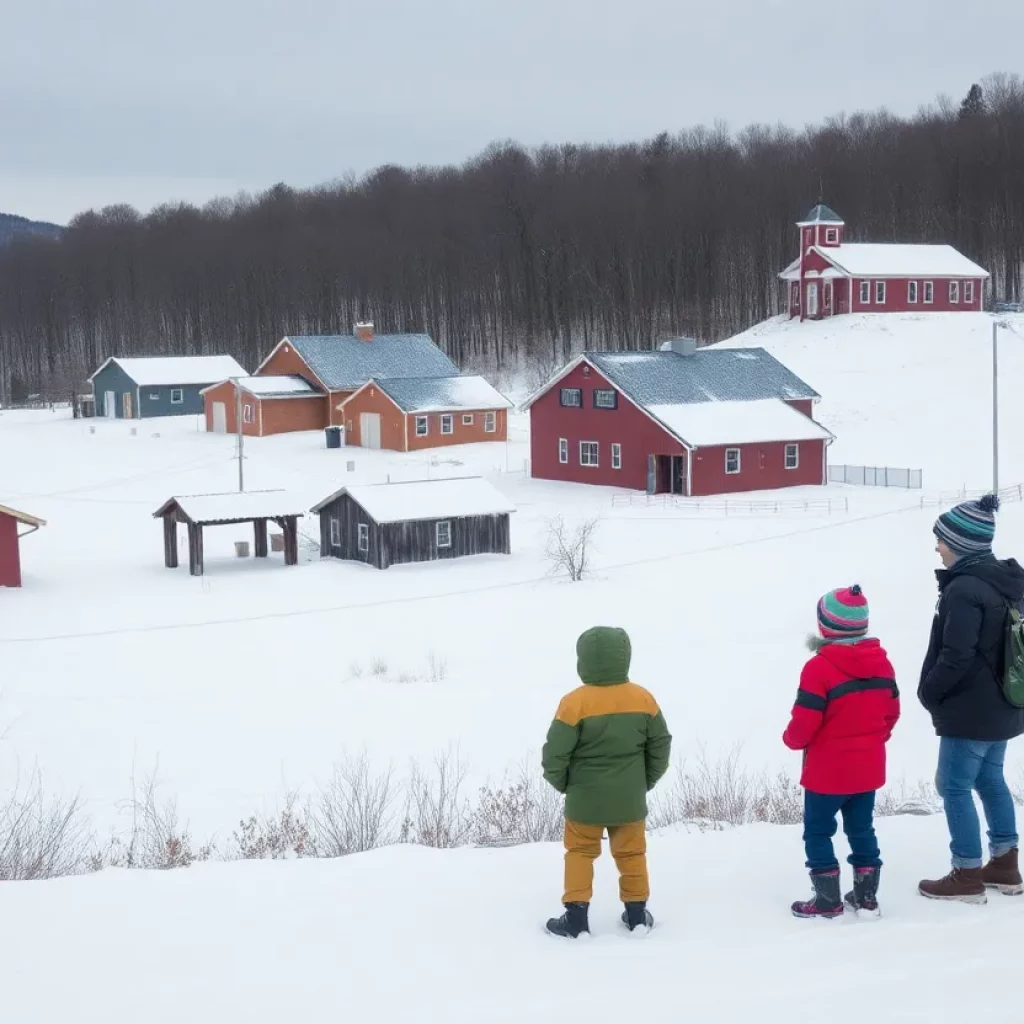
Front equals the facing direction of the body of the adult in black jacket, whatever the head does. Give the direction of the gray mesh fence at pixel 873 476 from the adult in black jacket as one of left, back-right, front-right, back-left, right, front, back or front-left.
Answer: right

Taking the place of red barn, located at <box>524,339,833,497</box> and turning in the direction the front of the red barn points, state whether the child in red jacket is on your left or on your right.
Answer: on your left

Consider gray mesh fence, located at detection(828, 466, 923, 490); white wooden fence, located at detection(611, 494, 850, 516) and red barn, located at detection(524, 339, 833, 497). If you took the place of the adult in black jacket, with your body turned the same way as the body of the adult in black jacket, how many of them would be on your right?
3

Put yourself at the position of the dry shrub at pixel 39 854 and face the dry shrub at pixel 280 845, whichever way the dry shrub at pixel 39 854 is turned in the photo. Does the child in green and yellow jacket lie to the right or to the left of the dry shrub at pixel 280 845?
right

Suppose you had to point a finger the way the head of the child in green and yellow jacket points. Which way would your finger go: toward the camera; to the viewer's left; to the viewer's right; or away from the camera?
away from the camera

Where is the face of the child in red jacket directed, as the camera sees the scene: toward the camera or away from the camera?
away from the camera

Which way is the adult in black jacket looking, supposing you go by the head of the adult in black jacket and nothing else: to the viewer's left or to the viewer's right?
to the viewer's left

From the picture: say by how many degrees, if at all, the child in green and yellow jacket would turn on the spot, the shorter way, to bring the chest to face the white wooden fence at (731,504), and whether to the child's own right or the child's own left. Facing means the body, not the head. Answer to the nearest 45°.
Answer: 0° — they already face it

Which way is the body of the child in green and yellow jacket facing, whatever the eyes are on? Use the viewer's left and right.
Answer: facing away from the viewer

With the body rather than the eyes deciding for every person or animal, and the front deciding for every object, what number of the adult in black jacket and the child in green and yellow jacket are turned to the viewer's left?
1

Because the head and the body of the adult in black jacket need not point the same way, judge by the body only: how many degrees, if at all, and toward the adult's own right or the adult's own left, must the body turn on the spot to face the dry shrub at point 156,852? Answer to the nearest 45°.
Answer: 0° — they already face it

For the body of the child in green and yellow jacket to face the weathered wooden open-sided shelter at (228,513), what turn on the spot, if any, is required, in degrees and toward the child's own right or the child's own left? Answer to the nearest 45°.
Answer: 0° — they already face it

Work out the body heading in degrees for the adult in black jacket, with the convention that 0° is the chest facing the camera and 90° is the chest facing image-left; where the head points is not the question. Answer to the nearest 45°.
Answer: approximately 90°
